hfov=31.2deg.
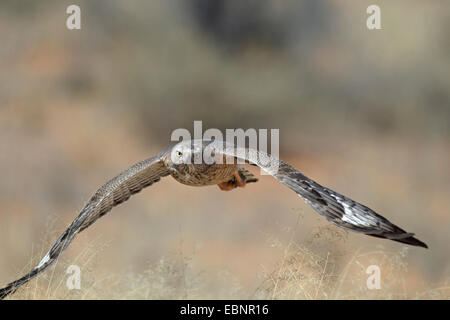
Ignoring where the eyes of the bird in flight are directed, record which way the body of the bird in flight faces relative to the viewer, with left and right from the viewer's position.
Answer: facing the viewer and to the left of the viewer
